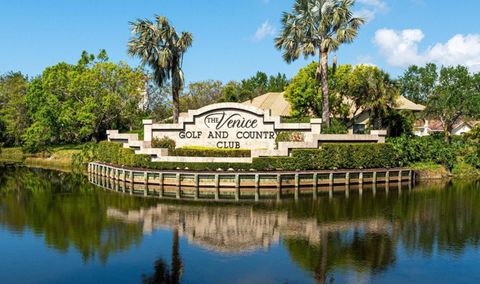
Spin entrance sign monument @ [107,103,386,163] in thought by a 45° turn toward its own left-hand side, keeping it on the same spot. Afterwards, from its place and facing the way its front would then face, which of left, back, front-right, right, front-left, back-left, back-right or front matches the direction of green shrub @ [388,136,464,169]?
front-left

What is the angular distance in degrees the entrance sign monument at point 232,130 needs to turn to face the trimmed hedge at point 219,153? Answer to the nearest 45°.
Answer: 0° — it already faces it

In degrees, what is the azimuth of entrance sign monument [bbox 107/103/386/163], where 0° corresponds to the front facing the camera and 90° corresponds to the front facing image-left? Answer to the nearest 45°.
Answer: approximately 0°

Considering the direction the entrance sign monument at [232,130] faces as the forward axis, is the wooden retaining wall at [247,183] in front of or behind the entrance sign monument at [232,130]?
in front
